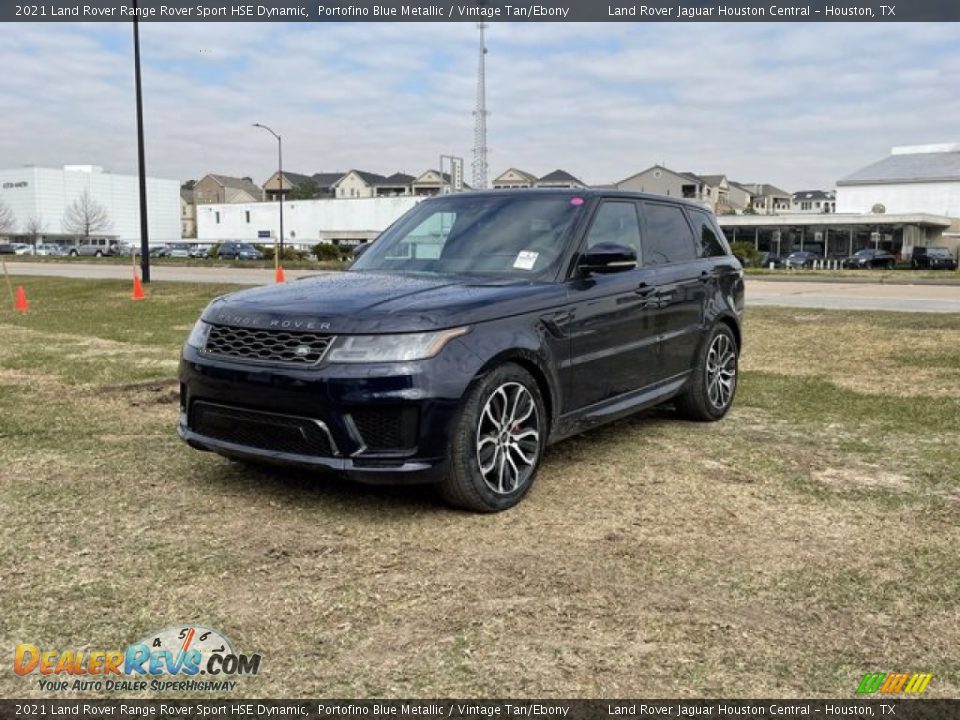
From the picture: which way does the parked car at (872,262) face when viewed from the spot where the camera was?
facing the viewer and to the left of the viewer

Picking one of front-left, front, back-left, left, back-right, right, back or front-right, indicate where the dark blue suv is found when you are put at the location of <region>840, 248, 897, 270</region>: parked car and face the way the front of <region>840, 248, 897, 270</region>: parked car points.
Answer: front-left

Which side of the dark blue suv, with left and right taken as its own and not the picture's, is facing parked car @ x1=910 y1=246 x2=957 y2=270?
back

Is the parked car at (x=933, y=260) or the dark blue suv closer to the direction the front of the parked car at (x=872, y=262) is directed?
the dark blue suv

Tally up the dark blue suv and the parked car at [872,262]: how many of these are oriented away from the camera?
0
